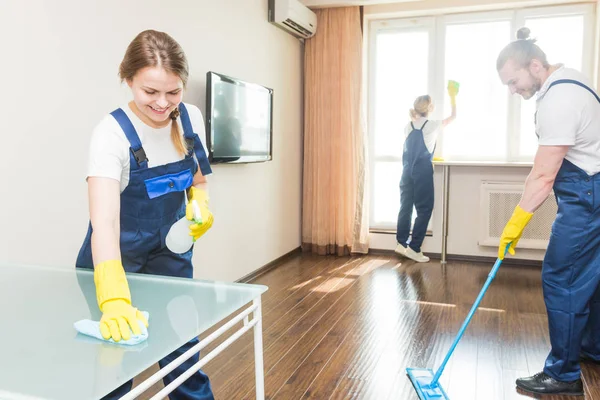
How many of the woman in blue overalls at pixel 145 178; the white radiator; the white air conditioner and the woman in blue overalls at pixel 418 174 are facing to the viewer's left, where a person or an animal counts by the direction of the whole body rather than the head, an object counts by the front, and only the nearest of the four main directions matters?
0

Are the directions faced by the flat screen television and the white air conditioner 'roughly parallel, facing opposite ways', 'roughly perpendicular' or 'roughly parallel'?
roughly parallel

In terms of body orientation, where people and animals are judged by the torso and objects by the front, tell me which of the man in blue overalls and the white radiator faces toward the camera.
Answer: the white radiator

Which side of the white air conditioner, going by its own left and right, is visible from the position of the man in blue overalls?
front

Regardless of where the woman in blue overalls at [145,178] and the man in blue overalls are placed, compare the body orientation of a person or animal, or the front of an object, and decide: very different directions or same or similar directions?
very different directions

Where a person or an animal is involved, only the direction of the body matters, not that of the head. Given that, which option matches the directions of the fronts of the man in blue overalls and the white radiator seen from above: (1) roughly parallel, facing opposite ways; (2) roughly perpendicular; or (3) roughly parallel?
roughly perpendicular

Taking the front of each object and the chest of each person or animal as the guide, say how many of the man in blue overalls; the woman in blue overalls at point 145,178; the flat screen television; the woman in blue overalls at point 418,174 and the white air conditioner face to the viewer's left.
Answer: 1

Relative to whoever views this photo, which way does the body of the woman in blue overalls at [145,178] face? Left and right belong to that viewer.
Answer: facing the viewer and to the right of the viewer

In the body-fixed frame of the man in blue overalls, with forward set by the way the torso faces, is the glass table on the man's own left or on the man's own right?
on the man's own left

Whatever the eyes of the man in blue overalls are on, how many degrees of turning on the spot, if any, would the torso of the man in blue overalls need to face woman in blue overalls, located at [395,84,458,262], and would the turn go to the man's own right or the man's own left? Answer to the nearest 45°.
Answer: approximately 45° to the man's own right

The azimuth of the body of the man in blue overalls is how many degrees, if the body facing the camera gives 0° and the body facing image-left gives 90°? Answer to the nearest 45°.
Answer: approximately 90°

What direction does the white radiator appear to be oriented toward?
toward the camera

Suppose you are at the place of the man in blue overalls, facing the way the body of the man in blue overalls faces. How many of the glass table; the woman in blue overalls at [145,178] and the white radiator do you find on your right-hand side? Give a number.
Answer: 1

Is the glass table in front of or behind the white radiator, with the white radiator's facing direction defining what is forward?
in front

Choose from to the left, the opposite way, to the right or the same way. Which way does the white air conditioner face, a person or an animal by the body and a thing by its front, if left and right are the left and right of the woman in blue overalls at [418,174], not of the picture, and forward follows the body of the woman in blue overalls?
to the right

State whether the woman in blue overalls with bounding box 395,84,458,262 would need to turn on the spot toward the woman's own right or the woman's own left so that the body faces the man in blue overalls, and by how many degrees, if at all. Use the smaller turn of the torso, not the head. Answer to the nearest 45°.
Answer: approximately 135° to the woman's own right

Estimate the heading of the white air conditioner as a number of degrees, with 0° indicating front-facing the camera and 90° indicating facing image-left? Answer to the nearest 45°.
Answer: approximately 315°

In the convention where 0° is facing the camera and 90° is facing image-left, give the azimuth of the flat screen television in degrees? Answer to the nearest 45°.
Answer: approximately 315°

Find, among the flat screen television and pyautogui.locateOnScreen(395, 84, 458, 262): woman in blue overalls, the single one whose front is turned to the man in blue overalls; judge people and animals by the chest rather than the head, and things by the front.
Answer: the flat screen television
